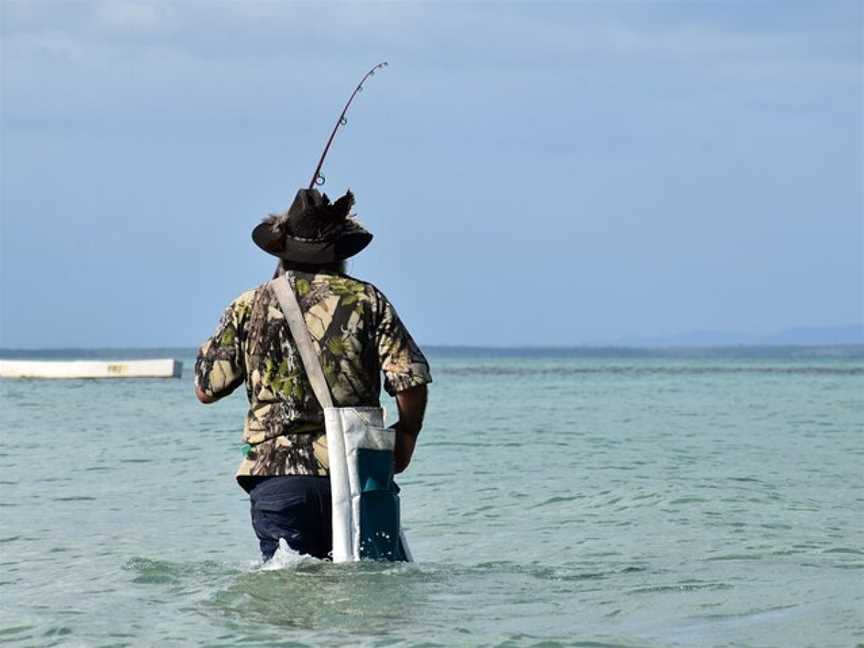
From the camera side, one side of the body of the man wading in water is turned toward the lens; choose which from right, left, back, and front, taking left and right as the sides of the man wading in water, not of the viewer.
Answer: back
